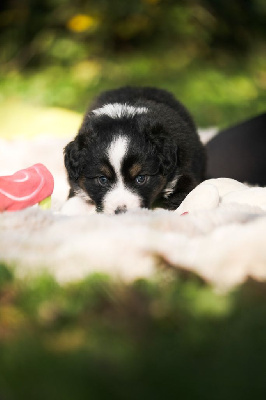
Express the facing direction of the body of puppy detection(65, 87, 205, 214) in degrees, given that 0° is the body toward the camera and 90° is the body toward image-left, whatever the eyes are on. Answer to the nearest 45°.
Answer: approximately 0°
